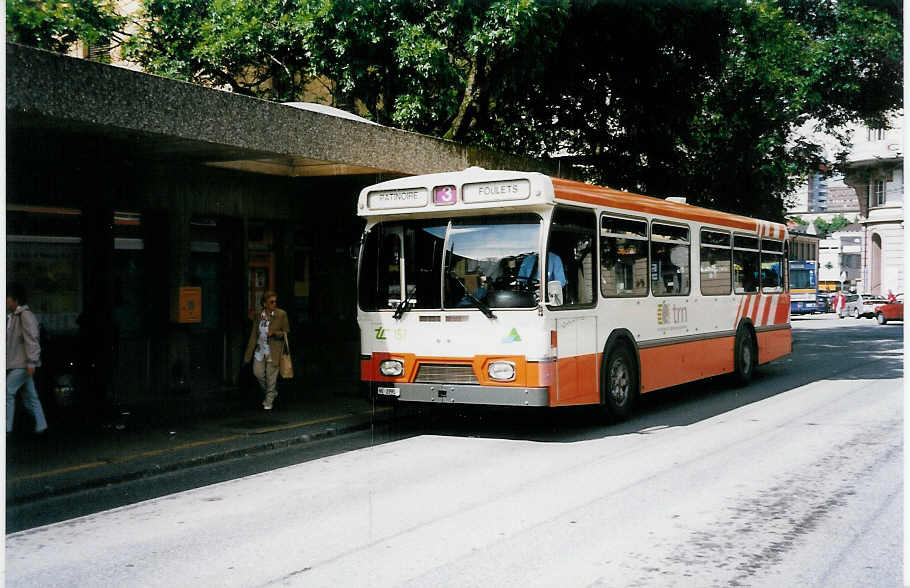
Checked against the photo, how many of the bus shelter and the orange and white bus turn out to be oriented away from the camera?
0

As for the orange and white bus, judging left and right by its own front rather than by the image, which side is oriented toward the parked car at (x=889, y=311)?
back

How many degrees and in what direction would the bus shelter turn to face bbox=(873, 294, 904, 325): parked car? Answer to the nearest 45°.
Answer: approximately 90° to its left

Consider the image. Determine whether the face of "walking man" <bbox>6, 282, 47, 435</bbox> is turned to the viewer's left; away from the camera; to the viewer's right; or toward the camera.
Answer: to the viewer's left

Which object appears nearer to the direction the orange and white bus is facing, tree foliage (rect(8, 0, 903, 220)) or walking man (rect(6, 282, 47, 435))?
the walking man

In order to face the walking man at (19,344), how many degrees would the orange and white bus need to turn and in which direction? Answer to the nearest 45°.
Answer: approximately 45° to its right

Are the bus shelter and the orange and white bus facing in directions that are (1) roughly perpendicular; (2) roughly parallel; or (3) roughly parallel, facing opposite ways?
roughly perpendicular

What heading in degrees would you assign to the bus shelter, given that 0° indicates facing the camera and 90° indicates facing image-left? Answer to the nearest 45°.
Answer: approximately 315°

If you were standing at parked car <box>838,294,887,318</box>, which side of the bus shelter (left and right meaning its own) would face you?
left

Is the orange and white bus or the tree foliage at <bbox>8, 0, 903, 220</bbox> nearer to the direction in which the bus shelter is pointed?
the orange and white bus

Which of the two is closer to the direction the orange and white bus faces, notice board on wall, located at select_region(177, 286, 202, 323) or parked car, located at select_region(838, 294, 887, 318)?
the notice board on wall

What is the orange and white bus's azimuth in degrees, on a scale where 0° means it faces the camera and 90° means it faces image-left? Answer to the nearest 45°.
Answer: approximately 45°
